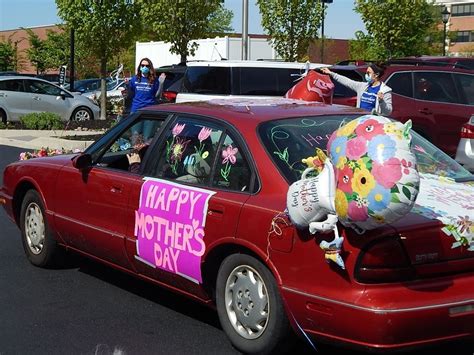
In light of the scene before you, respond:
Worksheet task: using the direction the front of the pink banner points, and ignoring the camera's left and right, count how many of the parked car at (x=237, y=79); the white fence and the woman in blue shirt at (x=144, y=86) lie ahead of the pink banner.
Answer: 0

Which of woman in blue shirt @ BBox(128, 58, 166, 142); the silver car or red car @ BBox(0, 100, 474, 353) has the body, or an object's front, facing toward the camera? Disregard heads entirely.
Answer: the woman in blue shirt

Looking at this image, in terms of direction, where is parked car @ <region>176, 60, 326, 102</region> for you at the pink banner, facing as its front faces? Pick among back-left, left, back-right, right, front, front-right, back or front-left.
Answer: back-right

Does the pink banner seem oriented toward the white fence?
no

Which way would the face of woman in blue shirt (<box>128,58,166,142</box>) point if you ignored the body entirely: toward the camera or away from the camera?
toward the camera

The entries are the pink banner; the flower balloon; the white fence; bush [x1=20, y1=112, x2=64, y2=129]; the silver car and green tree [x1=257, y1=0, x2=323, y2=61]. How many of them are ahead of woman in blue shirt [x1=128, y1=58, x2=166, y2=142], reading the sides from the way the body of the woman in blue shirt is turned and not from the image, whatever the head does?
2

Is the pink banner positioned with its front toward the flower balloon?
no

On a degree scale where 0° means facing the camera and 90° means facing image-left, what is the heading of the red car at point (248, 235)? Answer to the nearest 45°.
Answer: approximately 135°

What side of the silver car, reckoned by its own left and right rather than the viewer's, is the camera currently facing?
right

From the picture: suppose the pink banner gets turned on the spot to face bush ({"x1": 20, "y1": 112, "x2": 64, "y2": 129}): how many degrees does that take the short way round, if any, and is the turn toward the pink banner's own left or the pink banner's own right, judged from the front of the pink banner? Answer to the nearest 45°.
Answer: approximately 135° to the pink banner's own right

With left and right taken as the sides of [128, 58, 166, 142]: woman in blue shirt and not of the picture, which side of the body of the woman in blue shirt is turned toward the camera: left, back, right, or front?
front

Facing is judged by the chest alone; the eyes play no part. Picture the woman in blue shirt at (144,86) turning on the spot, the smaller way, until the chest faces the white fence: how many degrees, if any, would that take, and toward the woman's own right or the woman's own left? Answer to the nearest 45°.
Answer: approximately 180°

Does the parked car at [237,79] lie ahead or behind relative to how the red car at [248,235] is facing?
ahead

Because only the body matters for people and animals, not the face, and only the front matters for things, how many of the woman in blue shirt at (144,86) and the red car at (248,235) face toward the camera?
1
